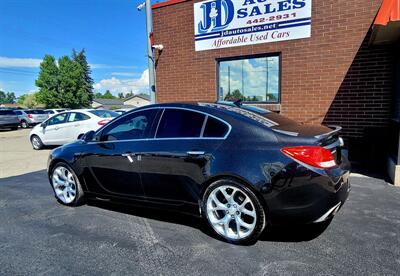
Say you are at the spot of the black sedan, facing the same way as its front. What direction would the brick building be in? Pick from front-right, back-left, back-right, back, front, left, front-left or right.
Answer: right

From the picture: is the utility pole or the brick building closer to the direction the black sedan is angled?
the utility pole

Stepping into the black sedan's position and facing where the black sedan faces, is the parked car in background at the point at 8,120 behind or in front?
in front

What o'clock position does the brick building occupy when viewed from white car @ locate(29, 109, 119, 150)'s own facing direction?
The brick building is roughly at 6 o'clock from the white car.

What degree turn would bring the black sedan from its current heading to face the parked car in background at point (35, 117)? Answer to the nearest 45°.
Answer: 0° — it already faces it

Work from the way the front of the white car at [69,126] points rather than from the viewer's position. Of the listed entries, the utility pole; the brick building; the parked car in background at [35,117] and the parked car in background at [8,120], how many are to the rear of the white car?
2

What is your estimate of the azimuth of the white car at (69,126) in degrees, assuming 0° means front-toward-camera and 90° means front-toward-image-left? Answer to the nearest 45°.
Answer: approximately 135°

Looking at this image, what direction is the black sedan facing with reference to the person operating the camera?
facing away from the viewer and to the left of the viewer

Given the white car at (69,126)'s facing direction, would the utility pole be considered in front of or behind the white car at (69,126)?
behind

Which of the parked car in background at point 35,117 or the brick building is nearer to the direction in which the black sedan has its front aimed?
the parked car in background

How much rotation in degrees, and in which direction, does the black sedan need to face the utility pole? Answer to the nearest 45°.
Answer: approximately 45° to its right

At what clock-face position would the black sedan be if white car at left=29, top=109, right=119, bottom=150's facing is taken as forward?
The black sedan is roughly at 7 o'clock from the white car.

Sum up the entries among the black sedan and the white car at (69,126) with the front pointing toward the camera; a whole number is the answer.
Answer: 0
